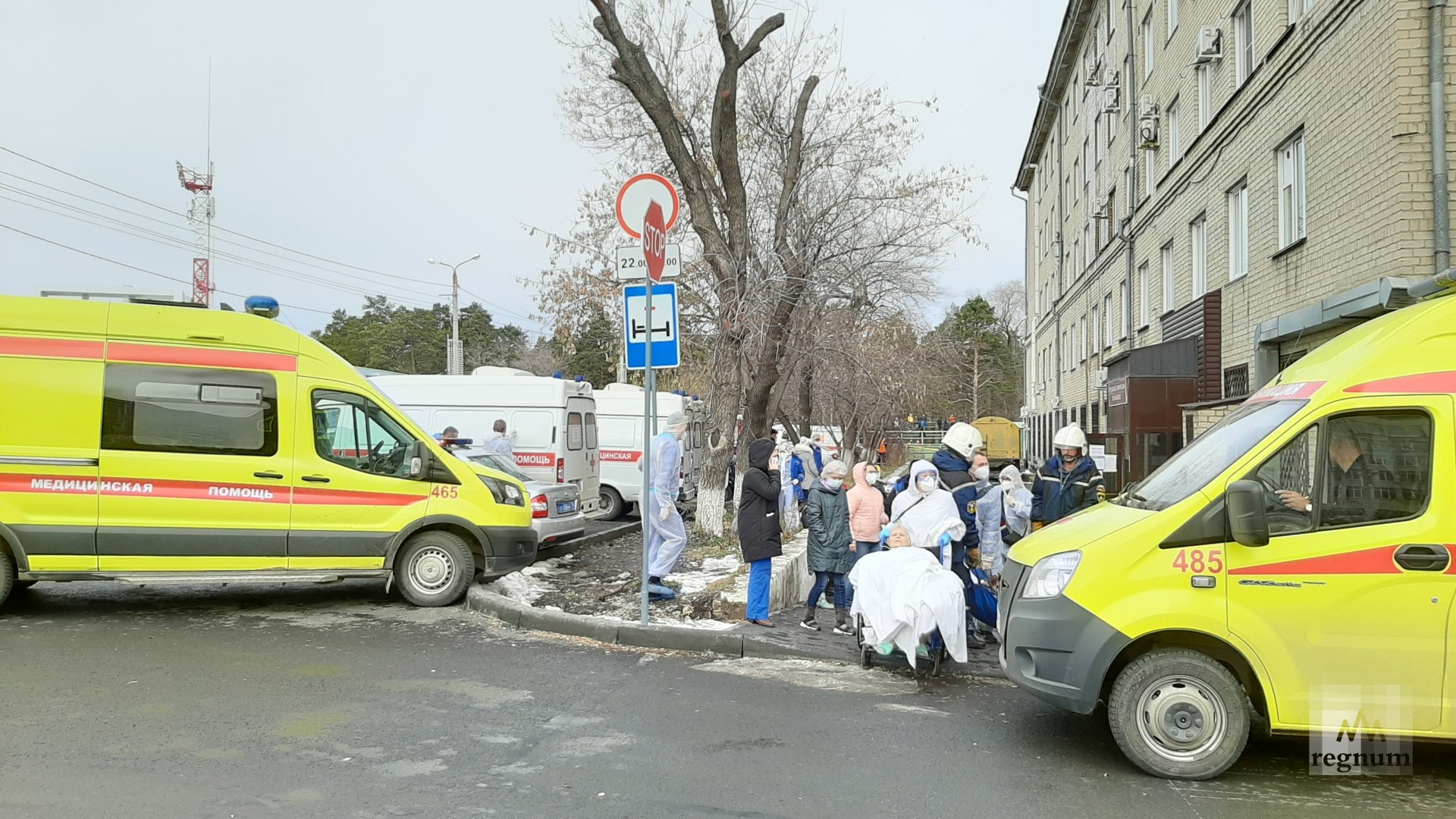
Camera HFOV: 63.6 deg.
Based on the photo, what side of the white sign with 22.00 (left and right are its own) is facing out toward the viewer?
front

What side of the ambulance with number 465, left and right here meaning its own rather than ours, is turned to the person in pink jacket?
front

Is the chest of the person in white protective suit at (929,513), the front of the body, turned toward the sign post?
no

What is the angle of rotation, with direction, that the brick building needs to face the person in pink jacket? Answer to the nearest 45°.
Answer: approximately 45° to its left

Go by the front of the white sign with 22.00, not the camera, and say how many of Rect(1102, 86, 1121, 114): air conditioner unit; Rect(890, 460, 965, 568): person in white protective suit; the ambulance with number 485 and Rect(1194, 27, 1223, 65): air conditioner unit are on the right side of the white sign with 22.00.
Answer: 0

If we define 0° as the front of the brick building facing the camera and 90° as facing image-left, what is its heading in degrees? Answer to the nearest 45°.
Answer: approximately 45°

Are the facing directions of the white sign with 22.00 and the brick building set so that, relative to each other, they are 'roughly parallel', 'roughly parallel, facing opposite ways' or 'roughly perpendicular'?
roughly perpendicular

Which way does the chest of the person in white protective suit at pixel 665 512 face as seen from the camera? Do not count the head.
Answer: to the viewer's right

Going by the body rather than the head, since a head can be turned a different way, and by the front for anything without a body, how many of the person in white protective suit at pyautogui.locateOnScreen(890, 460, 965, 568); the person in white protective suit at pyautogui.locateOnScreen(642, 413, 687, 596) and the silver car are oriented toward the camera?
1

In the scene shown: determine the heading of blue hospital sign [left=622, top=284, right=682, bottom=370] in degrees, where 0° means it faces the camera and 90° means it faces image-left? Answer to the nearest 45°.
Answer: approximately 0°

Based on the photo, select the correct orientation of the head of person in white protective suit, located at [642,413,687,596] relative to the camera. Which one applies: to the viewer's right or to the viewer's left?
to the viewer's right

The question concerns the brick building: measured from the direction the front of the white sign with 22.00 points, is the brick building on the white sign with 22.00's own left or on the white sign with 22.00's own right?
on the white sign with 22.00's own left
